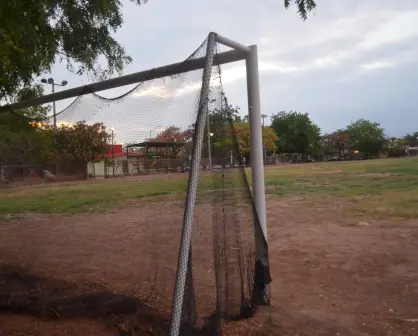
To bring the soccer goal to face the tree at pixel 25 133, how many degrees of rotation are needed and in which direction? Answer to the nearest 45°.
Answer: approximately 90° to its left

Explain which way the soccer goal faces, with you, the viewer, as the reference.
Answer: facing away from the viewer and to the right of the viewer

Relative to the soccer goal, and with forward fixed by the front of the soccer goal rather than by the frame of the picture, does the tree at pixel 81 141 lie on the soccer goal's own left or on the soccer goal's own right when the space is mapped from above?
on the soccer goal's own left

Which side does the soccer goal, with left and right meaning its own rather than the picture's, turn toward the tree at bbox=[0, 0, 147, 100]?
left
